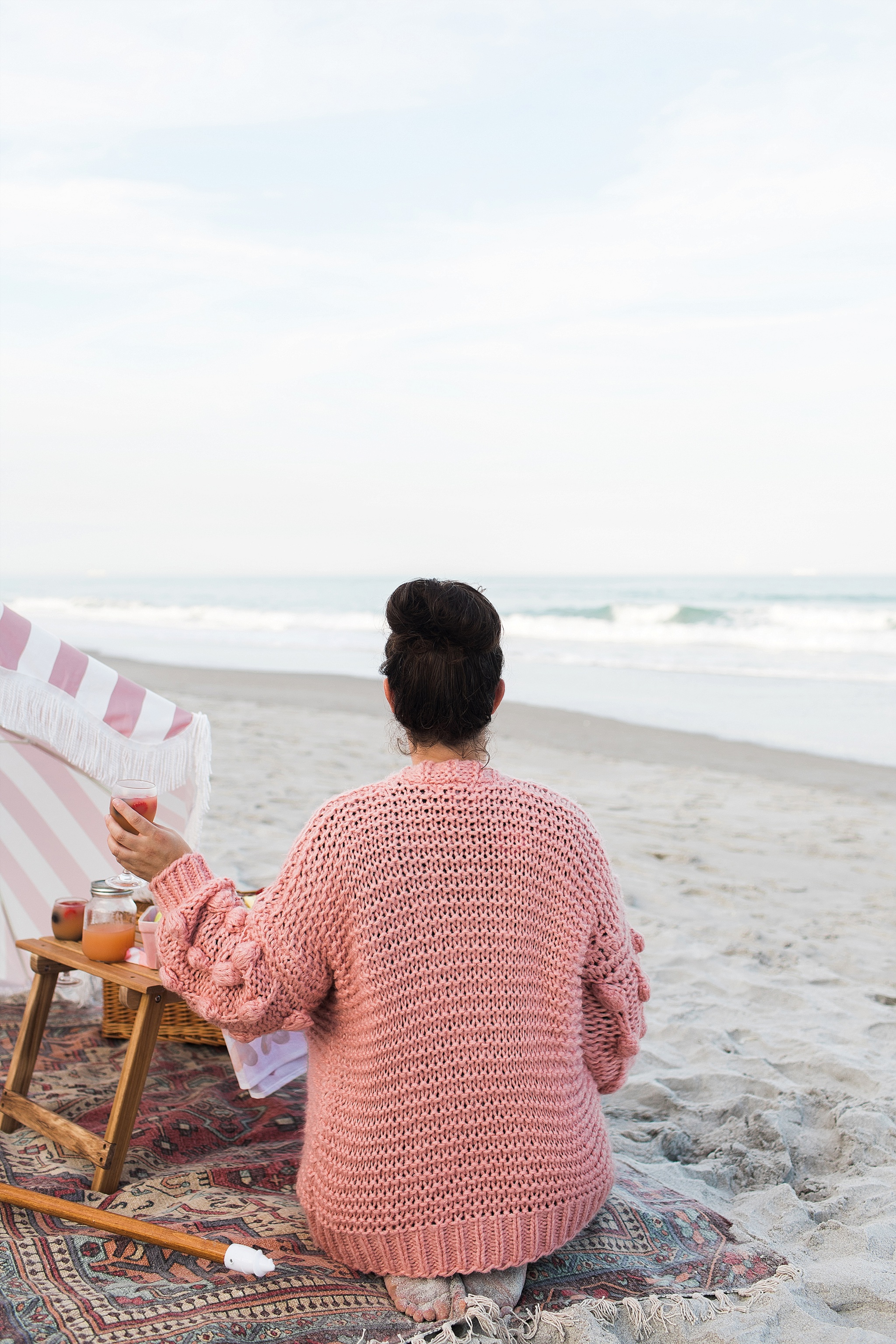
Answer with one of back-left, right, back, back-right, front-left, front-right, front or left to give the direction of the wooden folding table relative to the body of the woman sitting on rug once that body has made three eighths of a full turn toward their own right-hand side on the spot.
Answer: back

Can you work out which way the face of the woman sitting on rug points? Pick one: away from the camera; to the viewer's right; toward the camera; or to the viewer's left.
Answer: away from the camera

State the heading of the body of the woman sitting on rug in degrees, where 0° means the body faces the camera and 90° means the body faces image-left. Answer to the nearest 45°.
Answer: approximately 180°
